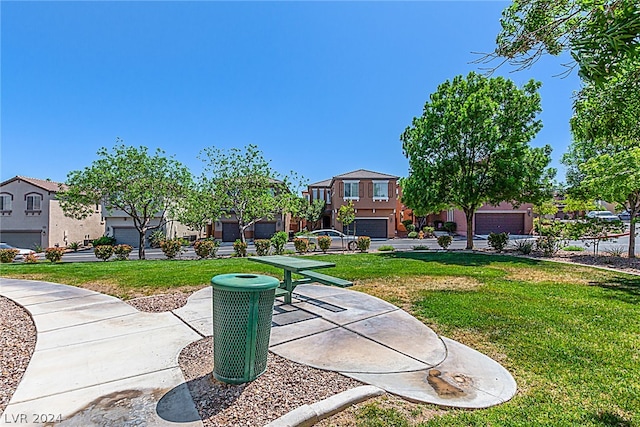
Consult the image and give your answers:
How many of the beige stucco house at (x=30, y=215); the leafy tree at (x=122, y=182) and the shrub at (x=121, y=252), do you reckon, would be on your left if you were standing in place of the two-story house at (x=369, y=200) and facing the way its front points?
0

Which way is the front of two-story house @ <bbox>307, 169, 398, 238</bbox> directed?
toward the camera

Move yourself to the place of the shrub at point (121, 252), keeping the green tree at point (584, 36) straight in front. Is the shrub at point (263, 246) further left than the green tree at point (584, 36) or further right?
left

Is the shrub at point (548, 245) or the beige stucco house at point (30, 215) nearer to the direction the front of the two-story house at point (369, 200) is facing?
the shrub

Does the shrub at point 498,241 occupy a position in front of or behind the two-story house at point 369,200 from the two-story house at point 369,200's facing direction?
in front

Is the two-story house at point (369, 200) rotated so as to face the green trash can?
yes

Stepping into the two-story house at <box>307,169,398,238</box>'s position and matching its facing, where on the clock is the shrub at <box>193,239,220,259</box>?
The shrub is roughly at 1 o'clock from the two-story house.

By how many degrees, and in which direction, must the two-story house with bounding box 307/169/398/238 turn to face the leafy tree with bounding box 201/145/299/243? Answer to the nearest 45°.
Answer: approximately 45° to its right

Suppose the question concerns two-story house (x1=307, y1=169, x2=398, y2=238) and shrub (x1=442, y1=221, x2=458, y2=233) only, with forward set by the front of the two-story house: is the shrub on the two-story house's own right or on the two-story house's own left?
on the two-story house's own left

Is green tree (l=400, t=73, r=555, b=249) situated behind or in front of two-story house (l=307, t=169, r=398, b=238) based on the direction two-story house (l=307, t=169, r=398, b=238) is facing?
in front

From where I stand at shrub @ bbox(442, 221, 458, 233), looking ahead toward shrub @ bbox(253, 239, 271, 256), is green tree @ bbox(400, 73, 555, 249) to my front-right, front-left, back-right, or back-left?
front-left

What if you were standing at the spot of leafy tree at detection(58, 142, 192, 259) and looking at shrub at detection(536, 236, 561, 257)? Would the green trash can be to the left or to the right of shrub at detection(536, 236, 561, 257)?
right

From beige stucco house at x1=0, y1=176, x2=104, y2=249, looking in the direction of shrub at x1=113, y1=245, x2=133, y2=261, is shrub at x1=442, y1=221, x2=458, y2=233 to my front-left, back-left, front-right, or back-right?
front-left

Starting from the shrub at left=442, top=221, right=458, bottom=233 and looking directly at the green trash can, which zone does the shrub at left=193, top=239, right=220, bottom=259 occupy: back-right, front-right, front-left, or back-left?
front-right

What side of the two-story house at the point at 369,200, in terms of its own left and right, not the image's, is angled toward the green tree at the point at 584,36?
front

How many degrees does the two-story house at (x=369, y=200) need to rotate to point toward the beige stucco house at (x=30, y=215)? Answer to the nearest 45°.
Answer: approximately 90° to its right

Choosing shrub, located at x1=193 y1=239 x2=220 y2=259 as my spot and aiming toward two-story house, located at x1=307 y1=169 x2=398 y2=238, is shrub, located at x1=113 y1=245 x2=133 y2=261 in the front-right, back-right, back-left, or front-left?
back-left
